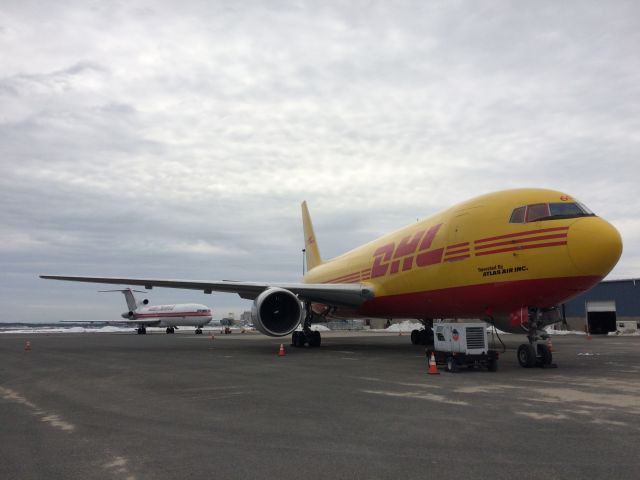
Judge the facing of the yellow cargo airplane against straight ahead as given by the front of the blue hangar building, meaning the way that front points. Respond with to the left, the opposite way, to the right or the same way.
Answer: to the left

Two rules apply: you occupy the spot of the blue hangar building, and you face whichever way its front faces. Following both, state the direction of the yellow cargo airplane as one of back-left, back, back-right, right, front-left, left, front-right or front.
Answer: front

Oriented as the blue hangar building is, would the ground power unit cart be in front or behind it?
in front

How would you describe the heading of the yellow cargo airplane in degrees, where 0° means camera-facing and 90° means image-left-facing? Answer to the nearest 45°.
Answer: approximately 315°

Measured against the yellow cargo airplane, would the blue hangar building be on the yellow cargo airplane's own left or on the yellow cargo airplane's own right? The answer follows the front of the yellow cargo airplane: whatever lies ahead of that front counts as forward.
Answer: on the yellow cargo airplane's own left

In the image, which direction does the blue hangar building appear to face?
toward the camera

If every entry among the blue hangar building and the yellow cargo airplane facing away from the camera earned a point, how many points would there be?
0
